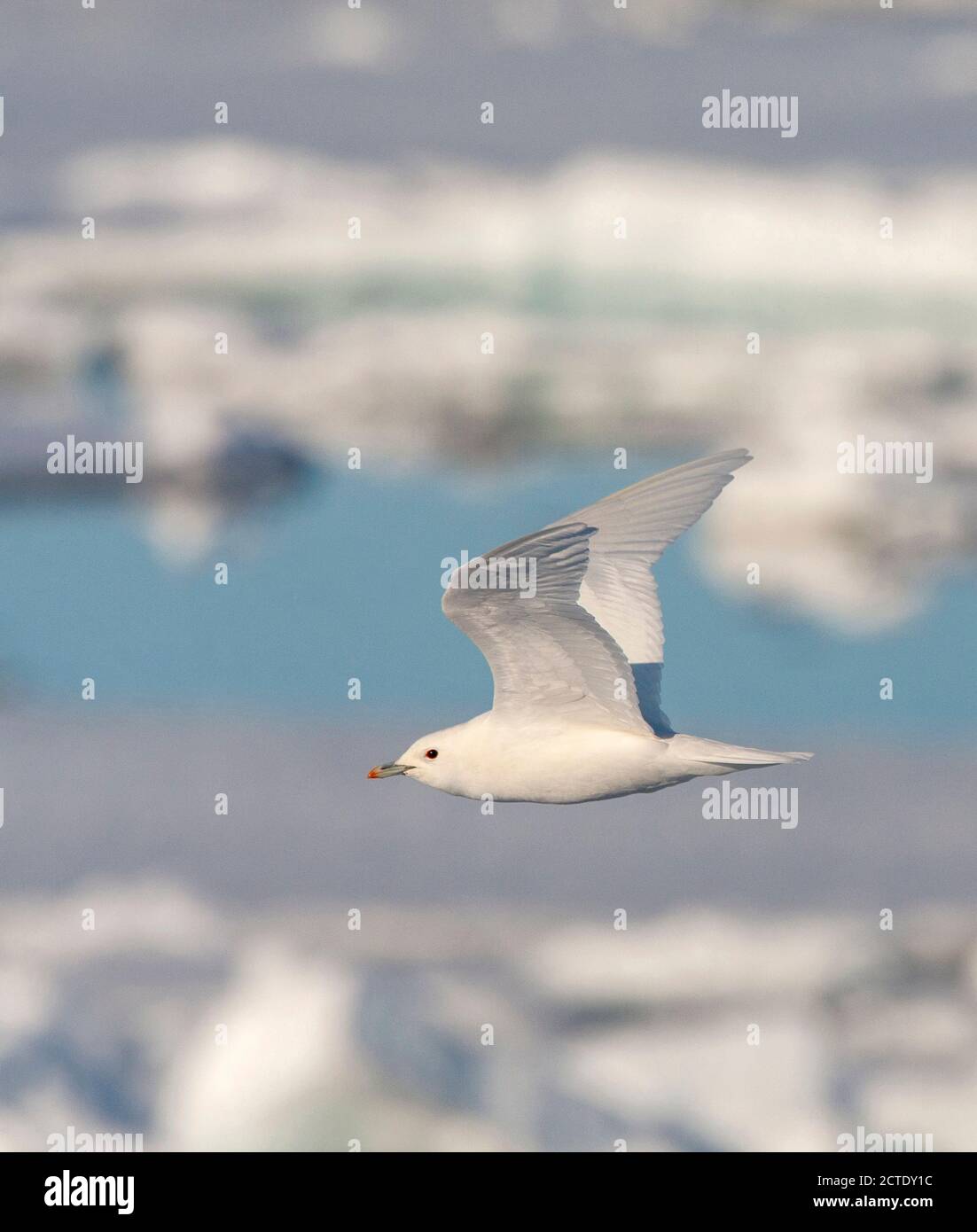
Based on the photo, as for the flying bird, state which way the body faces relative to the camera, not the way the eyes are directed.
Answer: to the viewer's left
